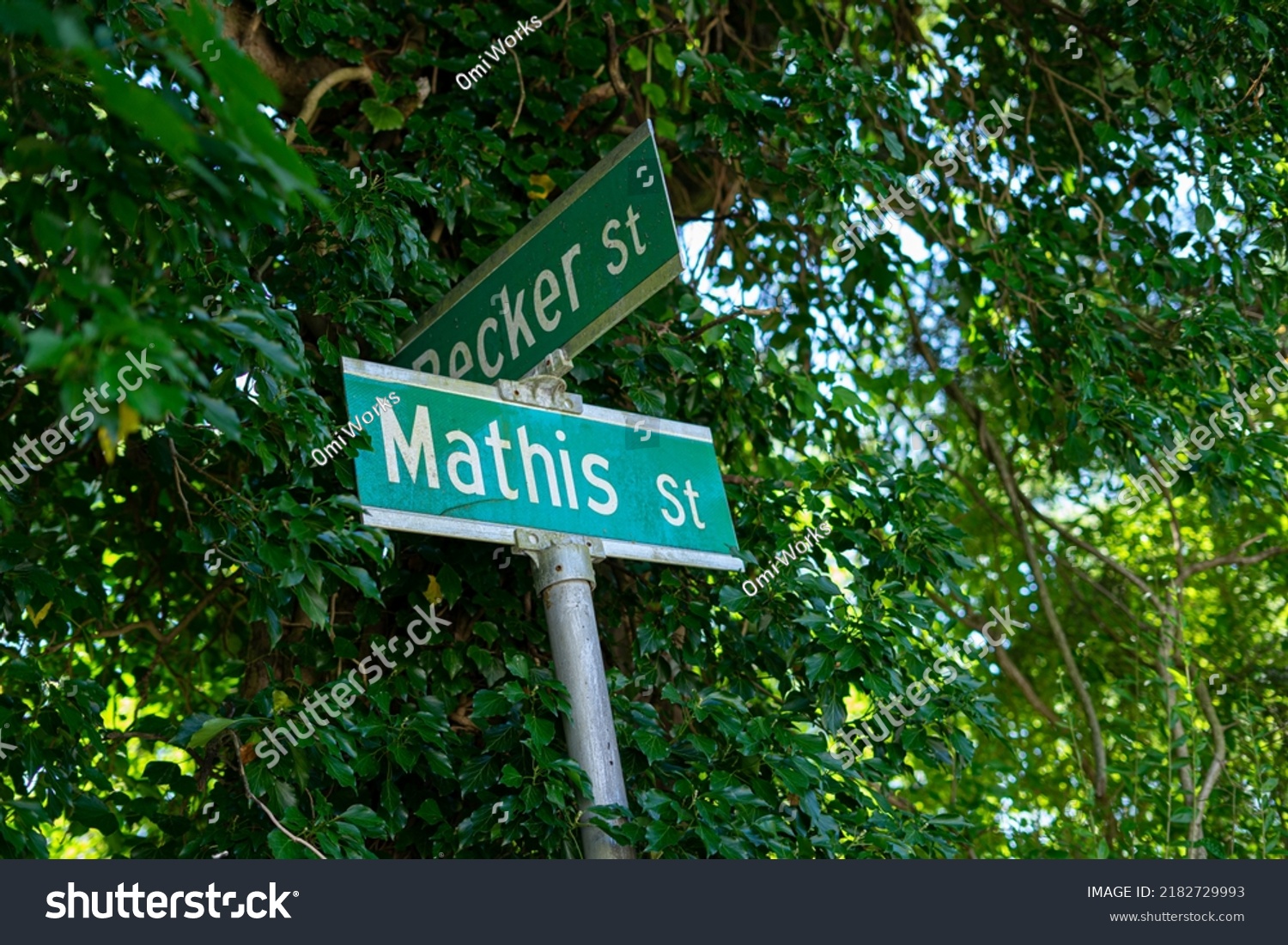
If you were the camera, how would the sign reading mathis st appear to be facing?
facing the viewer and to the right of the viewer

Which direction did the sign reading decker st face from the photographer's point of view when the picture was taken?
facing the viewer and to the left of the viewer
